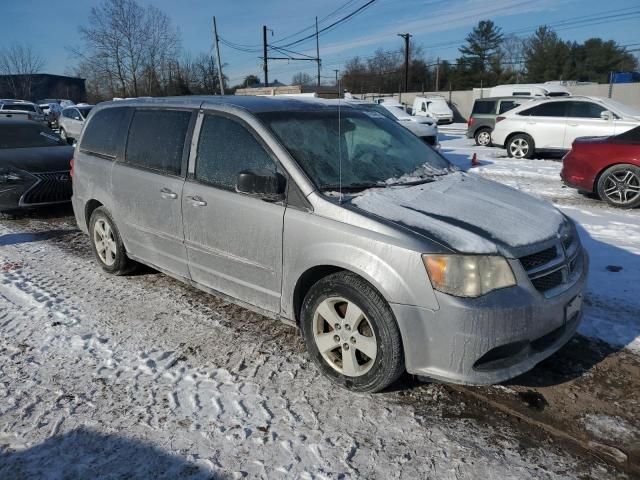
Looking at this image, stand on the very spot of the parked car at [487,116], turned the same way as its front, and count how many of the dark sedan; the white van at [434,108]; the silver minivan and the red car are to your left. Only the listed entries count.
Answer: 1

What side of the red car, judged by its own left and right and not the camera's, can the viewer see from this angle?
right

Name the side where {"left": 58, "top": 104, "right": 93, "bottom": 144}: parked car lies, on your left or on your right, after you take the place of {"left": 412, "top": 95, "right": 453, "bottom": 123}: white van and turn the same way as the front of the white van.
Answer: on your right

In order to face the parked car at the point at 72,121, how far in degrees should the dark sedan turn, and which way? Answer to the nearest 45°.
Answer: approximately 135° to its left

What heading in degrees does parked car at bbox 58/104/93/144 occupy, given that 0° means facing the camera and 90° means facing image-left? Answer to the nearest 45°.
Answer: approximately 315°

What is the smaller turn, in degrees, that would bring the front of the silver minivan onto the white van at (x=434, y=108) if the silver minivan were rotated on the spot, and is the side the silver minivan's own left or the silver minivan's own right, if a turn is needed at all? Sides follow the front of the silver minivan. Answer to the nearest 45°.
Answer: approximately 135° to the silver minivan's own left

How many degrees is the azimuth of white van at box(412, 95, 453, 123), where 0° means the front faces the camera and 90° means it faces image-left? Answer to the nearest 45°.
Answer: approximately 315°

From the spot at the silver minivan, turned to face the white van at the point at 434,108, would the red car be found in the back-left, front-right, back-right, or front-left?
front-right

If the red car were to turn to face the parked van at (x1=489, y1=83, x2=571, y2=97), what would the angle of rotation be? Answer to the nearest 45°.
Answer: approximately 90° to its left
